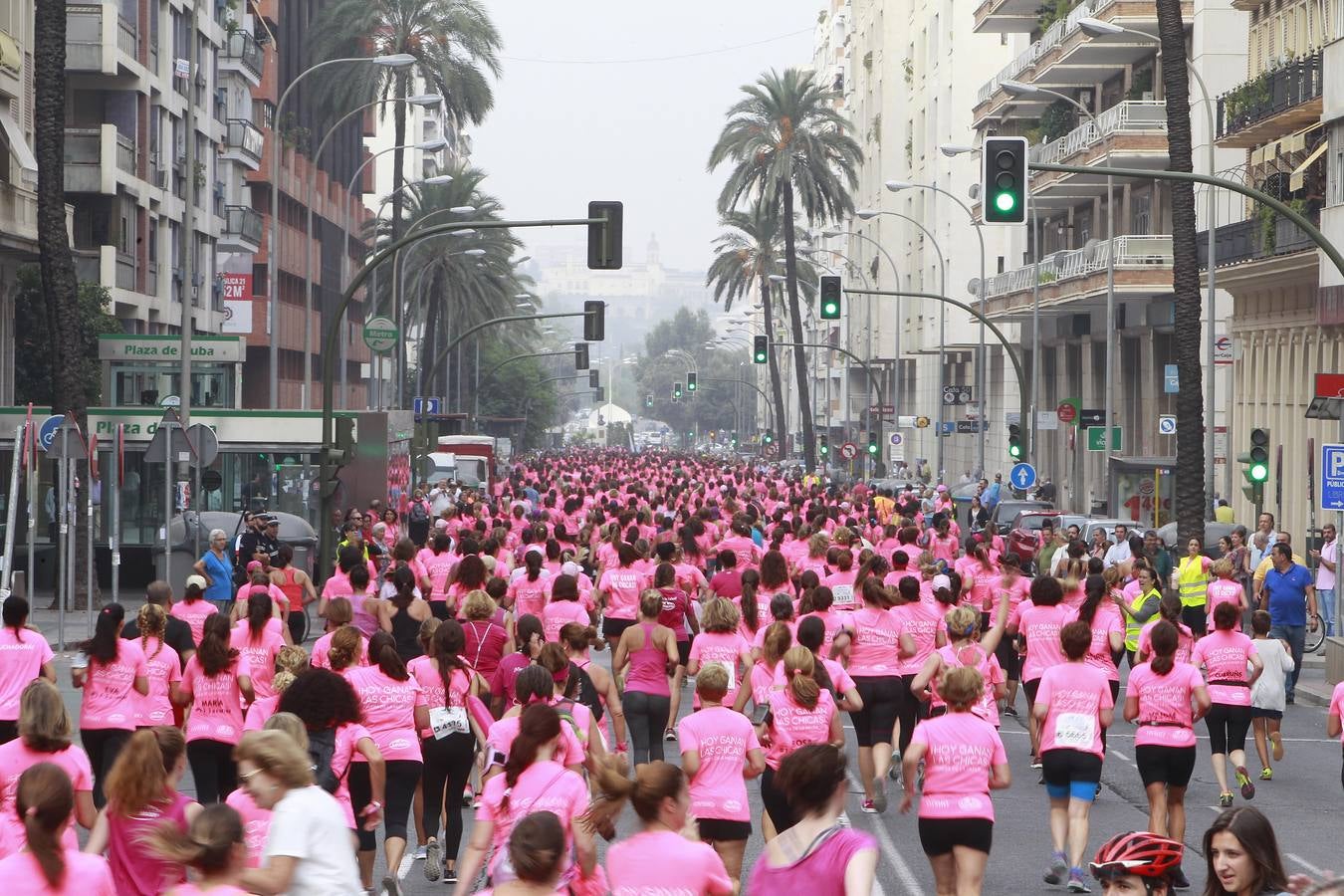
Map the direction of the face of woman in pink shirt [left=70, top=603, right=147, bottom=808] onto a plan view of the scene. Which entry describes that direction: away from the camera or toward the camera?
away from the camera

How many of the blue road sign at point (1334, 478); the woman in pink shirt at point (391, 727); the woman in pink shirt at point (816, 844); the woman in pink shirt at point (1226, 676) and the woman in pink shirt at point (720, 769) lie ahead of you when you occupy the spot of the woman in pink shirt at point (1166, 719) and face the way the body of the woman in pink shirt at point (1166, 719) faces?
2

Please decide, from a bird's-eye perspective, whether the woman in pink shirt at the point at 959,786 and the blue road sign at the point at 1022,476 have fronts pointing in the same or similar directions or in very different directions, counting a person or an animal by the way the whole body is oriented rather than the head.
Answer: very different directions

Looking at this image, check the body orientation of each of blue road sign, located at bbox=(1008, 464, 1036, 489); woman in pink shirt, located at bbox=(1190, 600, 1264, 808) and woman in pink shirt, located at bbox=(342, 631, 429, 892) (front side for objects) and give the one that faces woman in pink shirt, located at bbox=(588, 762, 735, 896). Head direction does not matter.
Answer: the blue road sign

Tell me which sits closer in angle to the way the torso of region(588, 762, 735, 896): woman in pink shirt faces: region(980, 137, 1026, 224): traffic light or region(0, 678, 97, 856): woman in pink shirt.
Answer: the traffic light

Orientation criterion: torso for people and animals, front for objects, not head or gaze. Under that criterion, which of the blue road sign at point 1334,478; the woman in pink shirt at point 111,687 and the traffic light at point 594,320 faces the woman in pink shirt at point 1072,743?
the blue road sign

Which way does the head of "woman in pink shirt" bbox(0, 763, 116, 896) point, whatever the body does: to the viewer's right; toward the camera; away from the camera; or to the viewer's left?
away from the camera

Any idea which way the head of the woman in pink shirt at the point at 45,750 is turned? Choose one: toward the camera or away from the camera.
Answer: away from the camera

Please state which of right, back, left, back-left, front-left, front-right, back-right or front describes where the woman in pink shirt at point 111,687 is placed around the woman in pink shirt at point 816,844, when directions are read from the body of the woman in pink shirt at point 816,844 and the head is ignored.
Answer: left

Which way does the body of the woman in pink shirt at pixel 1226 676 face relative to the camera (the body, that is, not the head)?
away from the camera

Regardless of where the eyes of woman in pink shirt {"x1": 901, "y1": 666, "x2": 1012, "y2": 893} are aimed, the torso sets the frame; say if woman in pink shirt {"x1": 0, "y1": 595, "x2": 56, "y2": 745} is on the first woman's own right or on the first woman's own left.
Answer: on the first woman's own left

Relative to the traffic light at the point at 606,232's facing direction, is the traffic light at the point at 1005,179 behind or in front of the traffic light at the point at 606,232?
behind

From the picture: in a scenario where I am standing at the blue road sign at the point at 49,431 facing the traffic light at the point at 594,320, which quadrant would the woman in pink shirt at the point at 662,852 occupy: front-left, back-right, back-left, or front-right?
back-right

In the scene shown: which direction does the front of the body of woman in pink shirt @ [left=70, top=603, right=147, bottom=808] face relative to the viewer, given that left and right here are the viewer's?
facing away from the viewer

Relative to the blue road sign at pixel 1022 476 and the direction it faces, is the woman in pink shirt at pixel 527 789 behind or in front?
in front

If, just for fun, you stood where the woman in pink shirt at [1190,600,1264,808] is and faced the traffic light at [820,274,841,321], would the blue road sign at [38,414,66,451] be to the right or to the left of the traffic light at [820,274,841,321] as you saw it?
left

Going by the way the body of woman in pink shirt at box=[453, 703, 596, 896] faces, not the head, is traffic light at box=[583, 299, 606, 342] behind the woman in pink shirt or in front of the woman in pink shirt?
in front

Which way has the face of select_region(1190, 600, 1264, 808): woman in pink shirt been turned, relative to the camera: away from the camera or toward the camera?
away from the camera

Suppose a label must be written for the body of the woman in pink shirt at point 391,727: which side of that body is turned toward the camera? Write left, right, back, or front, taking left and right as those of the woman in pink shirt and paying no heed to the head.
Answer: back
